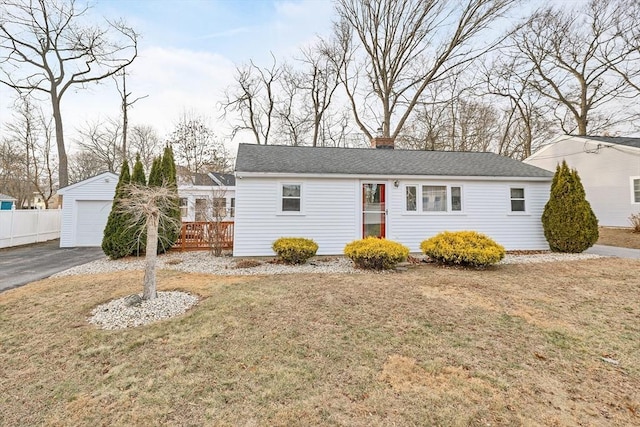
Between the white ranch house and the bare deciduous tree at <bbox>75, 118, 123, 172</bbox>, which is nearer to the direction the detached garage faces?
the white ranch house

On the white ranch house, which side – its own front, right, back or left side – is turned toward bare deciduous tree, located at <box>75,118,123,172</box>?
right

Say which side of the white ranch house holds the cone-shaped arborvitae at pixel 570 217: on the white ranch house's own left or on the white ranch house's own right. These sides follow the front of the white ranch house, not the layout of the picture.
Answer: on the white ranch house's own left

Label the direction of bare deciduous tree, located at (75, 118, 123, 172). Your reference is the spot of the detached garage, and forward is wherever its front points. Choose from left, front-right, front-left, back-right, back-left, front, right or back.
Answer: back

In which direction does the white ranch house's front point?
toward the camera

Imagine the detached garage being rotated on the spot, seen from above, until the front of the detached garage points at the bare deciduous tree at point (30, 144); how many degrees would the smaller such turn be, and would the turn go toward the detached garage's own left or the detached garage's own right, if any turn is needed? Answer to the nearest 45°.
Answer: approximately 180°

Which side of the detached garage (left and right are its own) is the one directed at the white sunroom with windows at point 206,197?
left

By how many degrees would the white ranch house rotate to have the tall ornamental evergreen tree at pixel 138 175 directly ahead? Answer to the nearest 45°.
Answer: approximately 90° to its right

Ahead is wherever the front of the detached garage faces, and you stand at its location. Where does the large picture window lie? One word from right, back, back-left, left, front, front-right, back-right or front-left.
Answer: front-left

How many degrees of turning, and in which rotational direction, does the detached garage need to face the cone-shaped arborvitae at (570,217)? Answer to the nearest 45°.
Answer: approximately 45° to its left

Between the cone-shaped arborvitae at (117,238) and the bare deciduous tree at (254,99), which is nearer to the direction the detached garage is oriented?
the cone-shaped arborvitae

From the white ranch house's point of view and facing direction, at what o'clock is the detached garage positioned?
The detached garage is roughly at 3 o'clock from the white ranch house.

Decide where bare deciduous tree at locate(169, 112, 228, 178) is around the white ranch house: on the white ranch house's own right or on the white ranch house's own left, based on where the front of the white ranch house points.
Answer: on the white ranch house's own right

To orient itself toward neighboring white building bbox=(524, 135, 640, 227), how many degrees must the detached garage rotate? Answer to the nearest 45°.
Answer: approximately 45° to its left

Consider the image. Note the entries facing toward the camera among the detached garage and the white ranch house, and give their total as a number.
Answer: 2

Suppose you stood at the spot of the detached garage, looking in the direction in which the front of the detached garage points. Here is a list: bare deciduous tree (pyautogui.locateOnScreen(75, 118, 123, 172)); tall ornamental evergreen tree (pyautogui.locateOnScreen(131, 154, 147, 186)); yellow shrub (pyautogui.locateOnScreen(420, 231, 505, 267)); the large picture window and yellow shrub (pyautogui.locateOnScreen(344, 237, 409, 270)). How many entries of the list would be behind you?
1

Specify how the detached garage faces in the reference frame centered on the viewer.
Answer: facing the viewer
